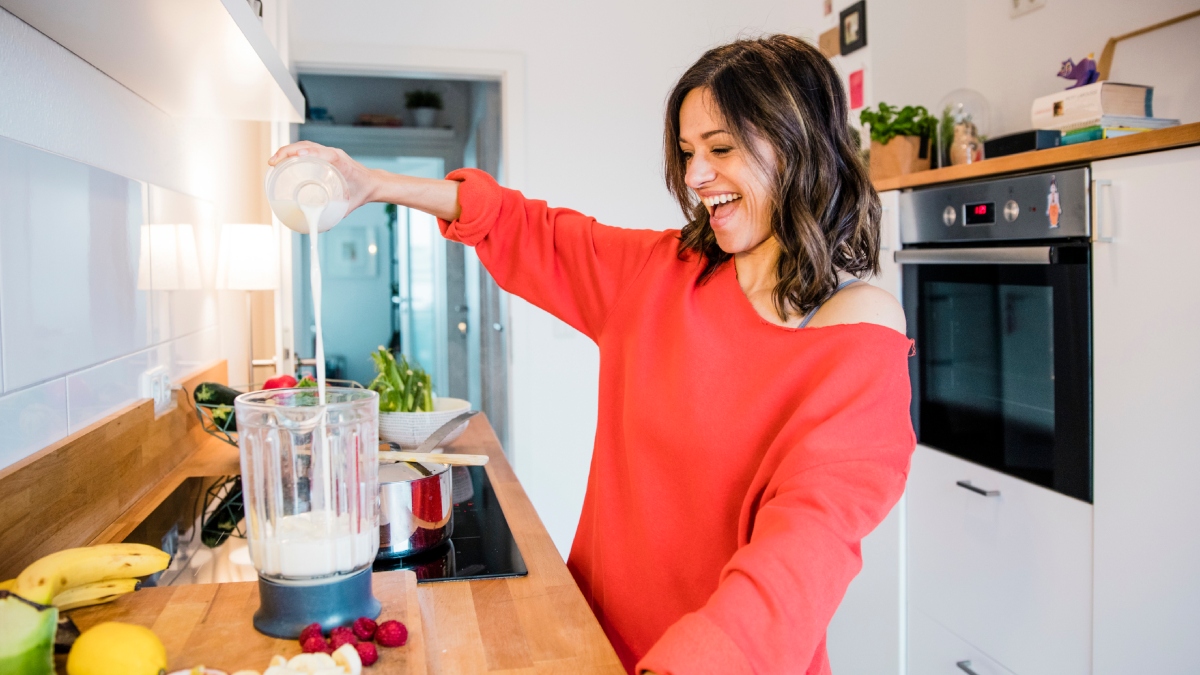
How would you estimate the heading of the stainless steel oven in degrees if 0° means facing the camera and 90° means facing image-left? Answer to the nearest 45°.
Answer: approximately 45°

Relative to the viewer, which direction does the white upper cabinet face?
to the viewer's right

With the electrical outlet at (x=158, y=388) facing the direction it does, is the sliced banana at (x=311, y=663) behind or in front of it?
in front

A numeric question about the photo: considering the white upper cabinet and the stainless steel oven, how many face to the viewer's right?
1

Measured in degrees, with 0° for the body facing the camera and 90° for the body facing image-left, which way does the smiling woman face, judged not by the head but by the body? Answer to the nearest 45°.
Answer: approximately 45°
